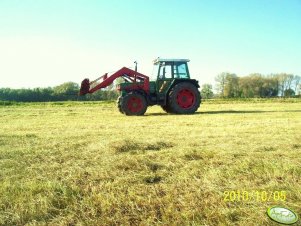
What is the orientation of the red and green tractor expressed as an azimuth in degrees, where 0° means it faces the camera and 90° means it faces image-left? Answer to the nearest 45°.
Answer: approximately 90°
